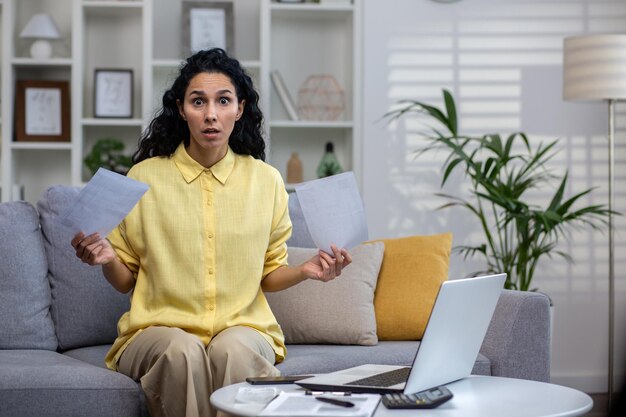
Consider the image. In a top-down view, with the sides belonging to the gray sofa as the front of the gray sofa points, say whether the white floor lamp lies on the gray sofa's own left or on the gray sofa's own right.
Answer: on the gray sofa's own left

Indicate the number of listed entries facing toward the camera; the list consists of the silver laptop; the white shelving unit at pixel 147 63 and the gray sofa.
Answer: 2

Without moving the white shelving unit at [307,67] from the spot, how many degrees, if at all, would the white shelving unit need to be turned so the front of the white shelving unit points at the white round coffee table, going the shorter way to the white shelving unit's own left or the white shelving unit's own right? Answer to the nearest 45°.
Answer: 0° — it already faces it

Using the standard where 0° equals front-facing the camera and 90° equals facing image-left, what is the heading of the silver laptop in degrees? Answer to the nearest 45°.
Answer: approximately 135°
